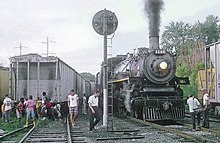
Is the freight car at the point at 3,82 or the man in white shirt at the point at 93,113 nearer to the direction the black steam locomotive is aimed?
the man in white shirt

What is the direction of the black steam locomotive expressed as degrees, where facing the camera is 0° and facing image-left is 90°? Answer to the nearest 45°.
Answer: approximately 315°

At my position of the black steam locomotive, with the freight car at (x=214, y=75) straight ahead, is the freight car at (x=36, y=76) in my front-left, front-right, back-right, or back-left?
back-left

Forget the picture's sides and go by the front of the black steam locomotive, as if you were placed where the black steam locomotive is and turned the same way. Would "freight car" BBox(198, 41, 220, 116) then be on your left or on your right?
on your left

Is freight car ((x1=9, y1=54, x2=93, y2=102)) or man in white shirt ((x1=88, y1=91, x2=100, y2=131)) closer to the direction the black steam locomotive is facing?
the man in white shirt

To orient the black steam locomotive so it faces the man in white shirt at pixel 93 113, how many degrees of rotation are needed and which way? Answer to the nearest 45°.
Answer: approximately 90° to its right

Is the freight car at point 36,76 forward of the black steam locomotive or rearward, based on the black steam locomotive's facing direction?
rearward

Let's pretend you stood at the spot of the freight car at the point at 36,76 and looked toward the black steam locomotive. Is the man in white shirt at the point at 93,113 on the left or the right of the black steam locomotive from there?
right
